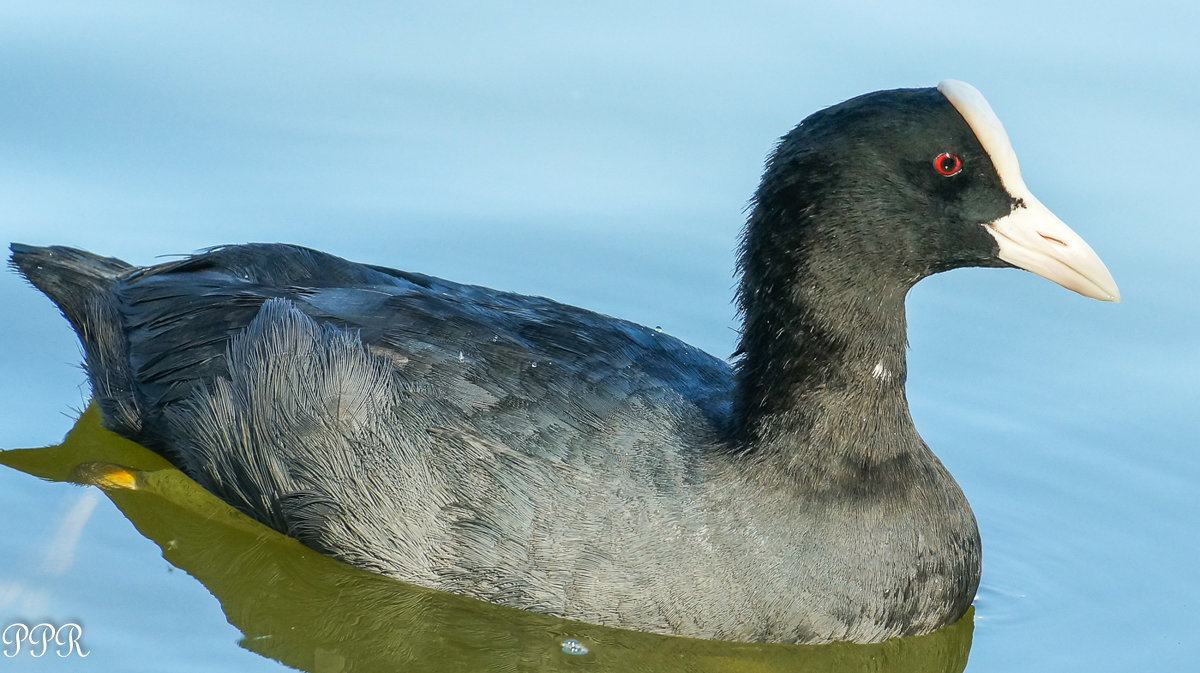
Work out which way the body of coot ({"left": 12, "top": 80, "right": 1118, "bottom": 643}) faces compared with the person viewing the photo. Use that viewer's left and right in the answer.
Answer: facing to the right of the viewer
